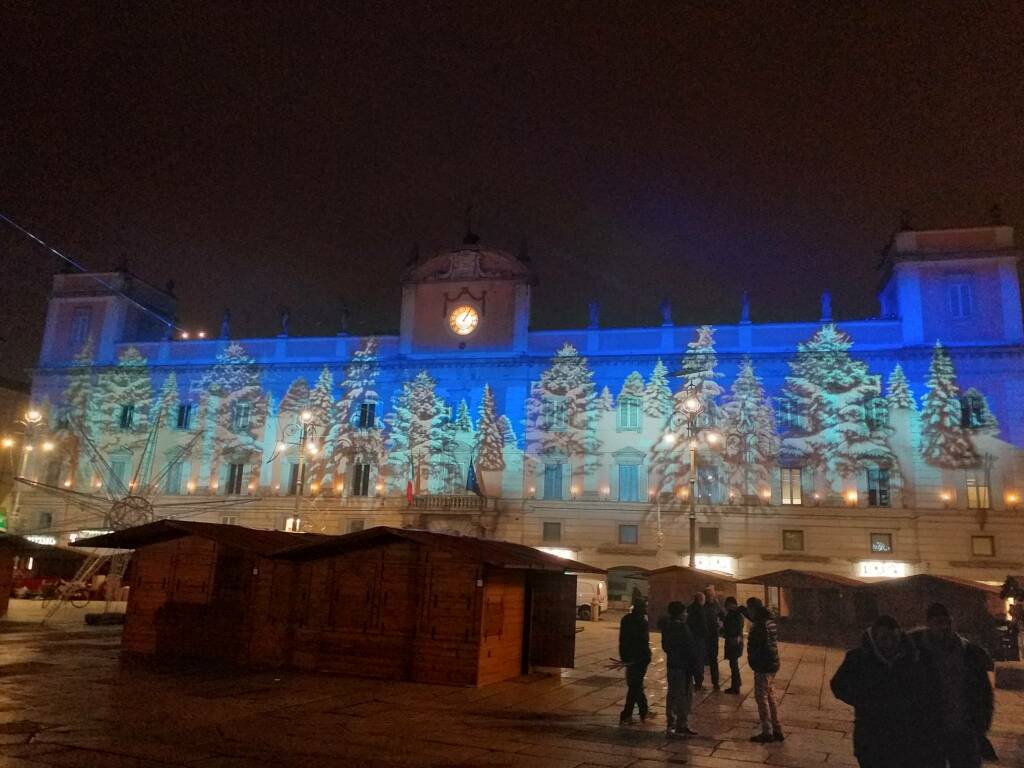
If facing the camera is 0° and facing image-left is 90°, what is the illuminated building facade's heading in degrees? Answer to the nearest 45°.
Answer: approximately 0°

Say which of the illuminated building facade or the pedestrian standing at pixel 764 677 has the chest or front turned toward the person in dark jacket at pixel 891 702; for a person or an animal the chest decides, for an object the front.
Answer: the illuminated building facade

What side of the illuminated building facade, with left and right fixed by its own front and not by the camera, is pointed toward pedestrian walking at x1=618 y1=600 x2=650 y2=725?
front

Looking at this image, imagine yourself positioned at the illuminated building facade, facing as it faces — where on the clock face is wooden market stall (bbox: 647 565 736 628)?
The wooden market stall is roughly at 12 o'clock from the illuminated building facade.

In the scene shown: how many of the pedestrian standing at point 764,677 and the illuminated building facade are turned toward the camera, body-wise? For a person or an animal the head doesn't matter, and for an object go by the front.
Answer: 1

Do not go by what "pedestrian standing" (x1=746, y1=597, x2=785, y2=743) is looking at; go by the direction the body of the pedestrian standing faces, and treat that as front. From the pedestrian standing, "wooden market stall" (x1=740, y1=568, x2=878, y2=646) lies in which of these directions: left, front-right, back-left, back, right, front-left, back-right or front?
right

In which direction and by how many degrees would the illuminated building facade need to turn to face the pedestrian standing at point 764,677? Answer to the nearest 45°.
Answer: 0° — it already faces them

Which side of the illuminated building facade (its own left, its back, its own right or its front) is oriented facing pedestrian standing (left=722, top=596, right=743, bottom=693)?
front

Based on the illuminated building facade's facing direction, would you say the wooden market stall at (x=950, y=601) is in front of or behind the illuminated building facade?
in front

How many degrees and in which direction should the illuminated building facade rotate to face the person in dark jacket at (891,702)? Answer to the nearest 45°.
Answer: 0° — it already faces them
